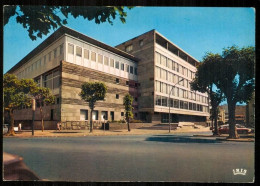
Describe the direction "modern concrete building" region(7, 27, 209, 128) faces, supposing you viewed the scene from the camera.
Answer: facing the viewer and to the right of the viewer

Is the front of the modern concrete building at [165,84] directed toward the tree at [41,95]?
no

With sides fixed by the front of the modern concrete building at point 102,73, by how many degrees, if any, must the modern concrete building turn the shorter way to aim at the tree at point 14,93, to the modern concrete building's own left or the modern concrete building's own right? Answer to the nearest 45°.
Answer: approximately 90° to the modern concrete building's own right
